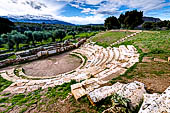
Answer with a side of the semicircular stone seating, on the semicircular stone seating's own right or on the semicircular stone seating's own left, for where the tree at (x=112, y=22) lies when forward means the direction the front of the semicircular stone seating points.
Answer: on the semicircular stone seating's own right

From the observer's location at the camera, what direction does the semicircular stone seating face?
facing away from the viewer and to the left of the viewer
